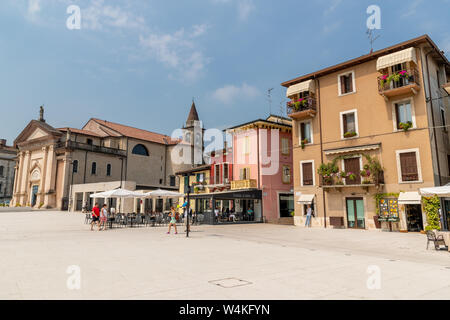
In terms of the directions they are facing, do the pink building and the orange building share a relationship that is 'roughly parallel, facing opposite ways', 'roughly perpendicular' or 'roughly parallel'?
roughly parallel

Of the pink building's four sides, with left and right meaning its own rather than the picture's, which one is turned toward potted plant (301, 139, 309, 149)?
left

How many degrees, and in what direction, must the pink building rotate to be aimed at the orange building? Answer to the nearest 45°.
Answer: approximately 90° to its left

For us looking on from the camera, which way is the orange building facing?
facing the viewer and to the left of the viewer

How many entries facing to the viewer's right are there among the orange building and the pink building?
0

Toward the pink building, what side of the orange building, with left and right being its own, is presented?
right

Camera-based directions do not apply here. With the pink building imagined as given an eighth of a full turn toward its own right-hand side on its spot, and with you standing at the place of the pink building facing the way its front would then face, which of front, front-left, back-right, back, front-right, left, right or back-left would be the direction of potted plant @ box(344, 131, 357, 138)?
back-left

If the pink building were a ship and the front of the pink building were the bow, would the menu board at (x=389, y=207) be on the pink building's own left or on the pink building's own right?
on the pink building's own left

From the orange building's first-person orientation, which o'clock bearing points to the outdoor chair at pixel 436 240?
The outdoor chair is roughly at 10 o'clock from the orange building.
